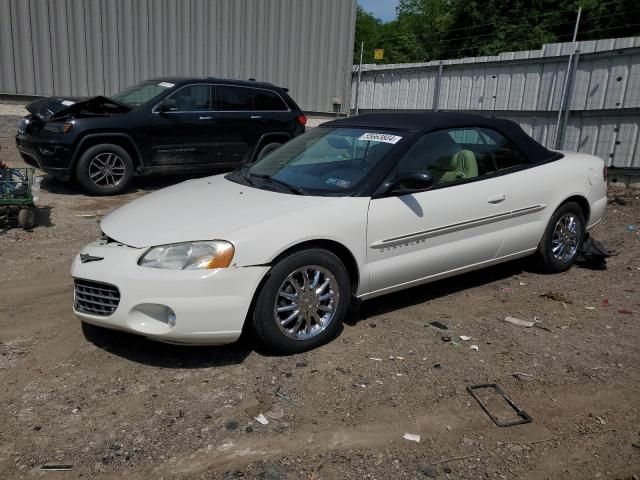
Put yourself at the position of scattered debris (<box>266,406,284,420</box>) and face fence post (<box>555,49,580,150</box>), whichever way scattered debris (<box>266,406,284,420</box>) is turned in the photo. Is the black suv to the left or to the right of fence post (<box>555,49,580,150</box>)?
left

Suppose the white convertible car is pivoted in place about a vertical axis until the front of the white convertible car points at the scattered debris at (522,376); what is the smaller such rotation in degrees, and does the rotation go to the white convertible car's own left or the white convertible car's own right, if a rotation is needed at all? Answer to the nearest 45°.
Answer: approximately 90° to the white convertible car's own left

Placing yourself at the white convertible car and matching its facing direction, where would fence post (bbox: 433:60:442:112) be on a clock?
The fence post is roughly at 5 o'clock from the white convertible car.

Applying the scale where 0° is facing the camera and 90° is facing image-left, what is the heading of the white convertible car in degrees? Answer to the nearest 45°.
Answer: approximately 45°

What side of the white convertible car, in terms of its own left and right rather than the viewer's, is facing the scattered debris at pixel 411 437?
left

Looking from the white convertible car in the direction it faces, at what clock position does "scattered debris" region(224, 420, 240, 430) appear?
The scattered debris is roughly at 11 o'clock from the white convertible car.
